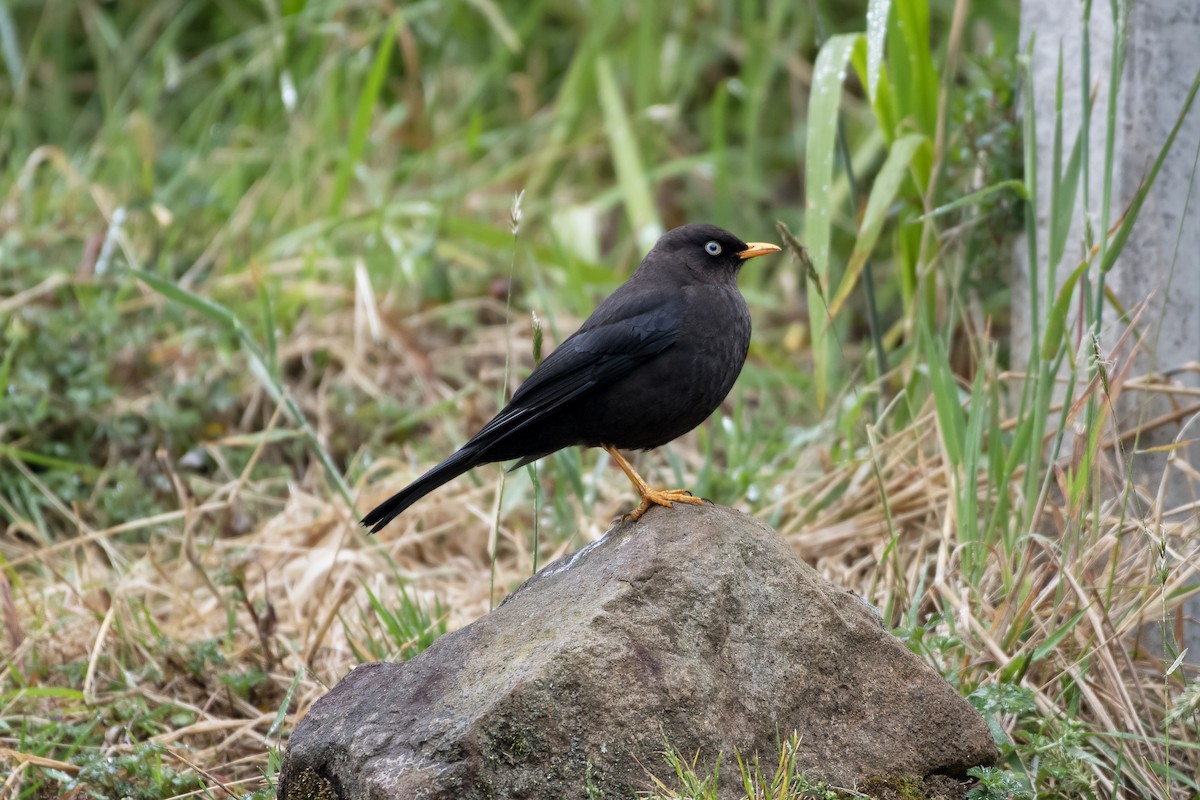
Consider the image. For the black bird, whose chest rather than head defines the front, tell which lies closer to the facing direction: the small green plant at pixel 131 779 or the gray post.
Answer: the gray post

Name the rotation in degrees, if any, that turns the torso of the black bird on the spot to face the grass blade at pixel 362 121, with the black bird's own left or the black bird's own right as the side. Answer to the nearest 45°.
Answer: approximately 90° to the black bird's own left

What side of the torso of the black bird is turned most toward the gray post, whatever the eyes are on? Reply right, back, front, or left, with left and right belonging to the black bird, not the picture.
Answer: front

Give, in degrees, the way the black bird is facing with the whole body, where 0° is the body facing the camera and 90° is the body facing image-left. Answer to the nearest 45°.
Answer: approximately 270°

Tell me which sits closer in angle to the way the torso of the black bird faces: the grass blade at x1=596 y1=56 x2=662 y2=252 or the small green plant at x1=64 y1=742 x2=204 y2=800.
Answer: the grass blade

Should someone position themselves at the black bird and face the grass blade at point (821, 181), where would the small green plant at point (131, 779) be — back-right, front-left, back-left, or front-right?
back-left

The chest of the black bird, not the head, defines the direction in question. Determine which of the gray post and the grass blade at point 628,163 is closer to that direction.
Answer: the gray post

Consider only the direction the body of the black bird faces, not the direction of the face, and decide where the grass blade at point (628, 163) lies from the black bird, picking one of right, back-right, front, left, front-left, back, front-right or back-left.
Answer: left
